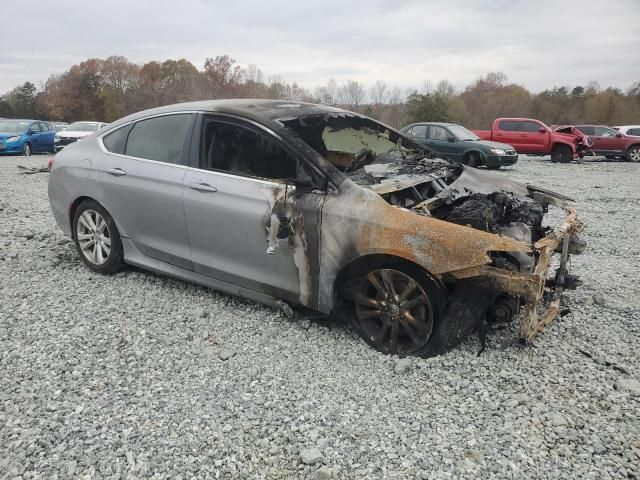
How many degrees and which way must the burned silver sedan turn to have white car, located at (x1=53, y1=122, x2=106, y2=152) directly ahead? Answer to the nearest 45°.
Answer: approximately 180°

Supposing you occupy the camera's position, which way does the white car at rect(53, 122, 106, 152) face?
facing the viewer and to the left of the viewer

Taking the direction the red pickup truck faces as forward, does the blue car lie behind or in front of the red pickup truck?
behind

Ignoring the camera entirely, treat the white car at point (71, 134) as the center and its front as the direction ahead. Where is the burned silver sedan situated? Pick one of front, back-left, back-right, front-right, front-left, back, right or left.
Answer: front-left

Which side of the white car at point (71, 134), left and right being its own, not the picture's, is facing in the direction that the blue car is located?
right

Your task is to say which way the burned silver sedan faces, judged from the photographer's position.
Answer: facing the viewer and to the right of the viewer

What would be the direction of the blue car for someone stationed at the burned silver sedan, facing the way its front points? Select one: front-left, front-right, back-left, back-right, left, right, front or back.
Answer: back

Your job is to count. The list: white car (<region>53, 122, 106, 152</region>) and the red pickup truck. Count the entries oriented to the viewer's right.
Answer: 1

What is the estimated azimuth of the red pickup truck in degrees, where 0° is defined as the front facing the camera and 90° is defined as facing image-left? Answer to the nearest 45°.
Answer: approximately 270°

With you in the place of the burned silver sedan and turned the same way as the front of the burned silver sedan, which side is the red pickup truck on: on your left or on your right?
on your left

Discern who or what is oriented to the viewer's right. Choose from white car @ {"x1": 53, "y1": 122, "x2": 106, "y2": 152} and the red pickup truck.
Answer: the red pickup truck

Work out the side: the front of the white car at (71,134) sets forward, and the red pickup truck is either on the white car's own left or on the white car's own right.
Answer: on the white car's own left

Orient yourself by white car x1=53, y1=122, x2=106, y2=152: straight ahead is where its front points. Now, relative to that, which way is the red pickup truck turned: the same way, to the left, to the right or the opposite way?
to the left
